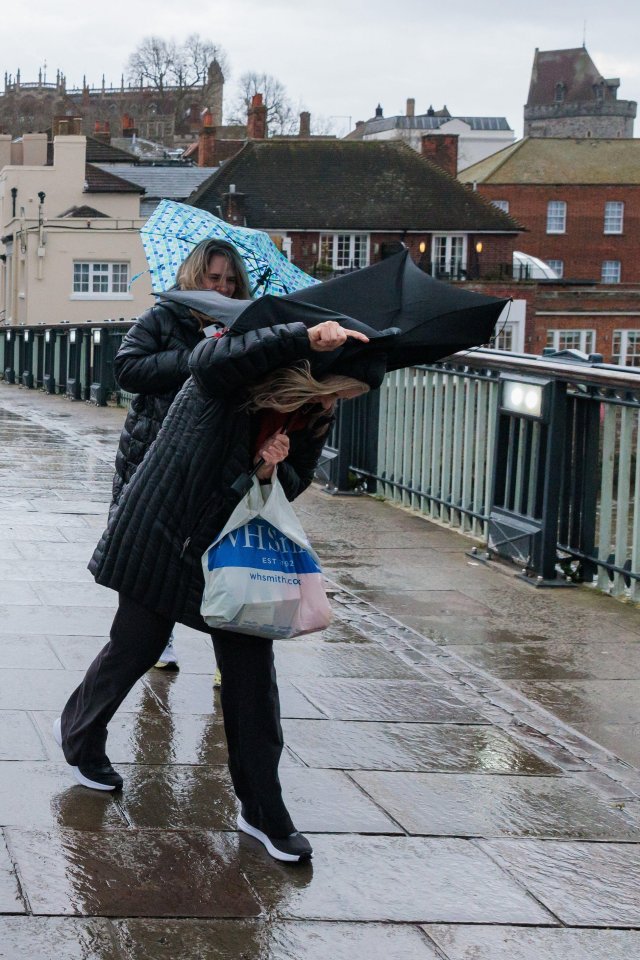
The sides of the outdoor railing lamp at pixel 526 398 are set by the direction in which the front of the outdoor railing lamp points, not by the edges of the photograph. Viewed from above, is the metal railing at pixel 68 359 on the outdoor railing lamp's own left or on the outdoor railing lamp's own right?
on the outdoor railing lamp's own right

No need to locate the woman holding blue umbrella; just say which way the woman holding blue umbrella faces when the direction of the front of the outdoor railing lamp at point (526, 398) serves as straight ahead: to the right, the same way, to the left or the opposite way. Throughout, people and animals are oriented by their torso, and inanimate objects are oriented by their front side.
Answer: to the left

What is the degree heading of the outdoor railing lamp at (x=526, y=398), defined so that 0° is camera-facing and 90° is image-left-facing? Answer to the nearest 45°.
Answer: approximately 45°

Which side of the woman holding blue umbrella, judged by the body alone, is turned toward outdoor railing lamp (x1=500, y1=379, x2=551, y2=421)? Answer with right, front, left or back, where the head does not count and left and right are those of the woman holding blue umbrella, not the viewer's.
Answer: left

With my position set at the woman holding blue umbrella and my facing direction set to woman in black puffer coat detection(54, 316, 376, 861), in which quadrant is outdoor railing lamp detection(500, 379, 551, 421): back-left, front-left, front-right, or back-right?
back-left

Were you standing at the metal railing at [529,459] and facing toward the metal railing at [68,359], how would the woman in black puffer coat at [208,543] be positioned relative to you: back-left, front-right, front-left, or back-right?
back-left

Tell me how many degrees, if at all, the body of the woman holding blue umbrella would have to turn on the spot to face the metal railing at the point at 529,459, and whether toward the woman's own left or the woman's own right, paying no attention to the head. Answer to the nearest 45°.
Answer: approximately 90° to the woman's own left

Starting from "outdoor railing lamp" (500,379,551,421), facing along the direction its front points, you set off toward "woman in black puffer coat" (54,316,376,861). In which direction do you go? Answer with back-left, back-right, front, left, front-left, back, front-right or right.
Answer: front-left

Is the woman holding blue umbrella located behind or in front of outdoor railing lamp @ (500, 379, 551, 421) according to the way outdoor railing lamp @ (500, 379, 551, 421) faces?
in front

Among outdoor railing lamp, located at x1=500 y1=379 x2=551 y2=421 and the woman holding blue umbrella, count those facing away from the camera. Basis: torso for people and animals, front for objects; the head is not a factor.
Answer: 0

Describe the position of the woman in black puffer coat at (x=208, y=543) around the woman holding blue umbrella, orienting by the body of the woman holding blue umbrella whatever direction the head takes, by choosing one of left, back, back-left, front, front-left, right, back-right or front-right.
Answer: front-right

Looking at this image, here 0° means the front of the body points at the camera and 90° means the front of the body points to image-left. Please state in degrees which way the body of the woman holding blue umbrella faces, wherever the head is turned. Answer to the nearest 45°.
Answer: approximately 315°
